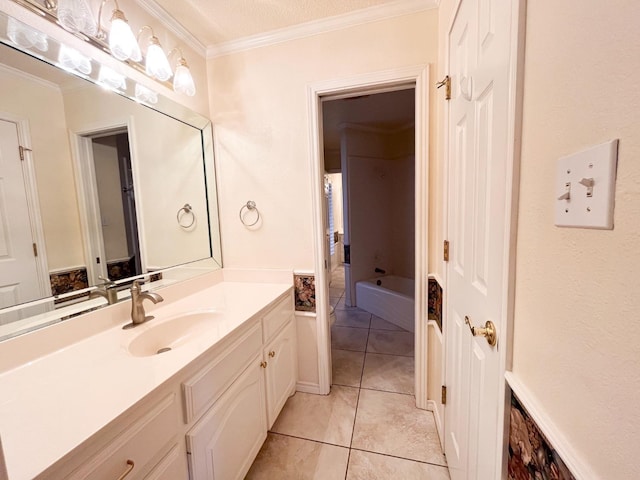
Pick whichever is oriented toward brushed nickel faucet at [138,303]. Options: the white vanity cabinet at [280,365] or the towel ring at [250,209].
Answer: the towel ring

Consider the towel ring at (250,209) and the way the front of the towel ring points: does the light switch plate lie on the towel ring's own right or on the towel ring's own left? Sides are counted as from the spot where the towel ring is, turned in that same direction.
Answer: on the towel ring's own left

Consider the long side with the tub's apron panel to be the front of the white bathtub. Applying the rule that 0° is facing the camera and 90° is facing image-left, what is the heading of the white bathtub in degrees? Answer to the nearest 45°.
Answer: approximately 45°

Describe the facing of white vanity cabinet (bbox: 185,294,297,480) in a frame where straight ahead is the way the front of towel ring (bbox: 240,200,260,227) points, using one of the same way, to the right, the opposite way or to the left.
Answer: to the left

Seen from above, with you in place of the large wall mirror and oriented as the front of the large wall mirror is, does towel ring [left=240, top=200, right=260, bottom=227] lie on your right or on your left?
on your left
